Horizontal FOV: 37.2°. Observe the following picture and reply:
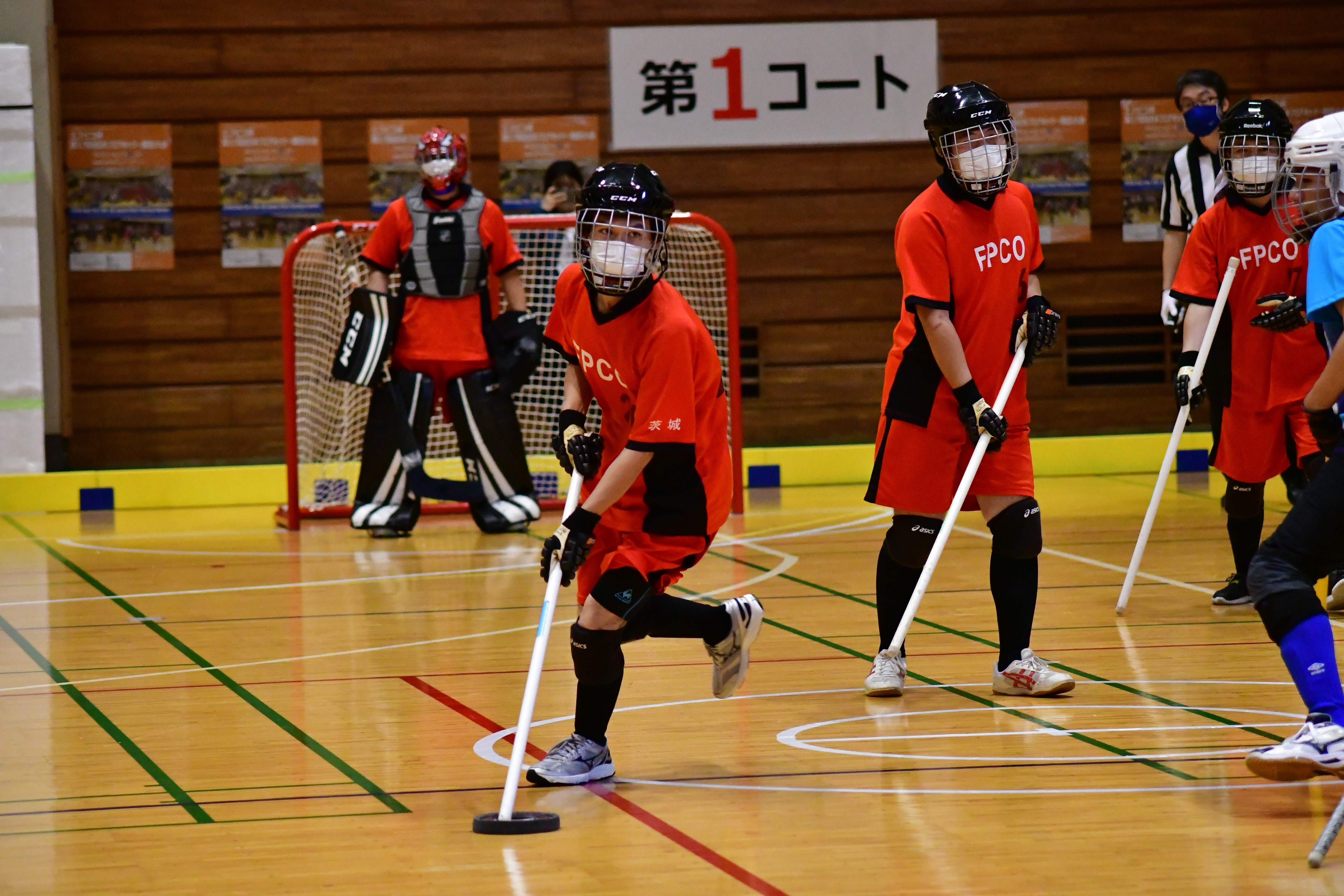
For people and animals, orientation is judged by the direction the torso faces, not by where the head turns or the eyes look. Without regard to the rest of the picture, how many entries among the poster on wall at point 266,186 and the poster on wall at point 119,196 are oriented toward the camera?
2

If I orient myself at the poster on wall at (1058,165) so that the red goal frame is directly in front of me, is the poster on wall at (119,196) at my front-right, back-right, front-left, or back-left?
front-right

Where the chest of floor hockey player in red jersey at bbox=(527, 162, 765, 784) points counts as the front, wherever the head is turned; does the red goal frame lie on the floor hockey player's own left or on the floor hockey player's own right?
on the floor hockey player's own right

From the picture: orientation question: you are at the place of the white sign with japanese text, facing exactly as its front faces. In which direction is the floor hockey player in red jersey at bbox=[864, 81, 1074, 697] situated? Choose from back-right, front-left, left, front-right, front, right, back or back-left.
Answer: front

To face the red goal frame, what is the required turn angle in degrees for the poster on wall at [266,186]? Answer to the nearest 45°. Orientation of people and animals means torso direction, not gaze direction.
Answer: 0° — it already faces it

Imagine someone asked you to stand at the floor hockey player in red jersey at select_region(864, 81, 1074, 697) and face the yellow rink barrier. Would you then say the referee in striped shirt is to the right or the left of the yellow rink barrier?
right

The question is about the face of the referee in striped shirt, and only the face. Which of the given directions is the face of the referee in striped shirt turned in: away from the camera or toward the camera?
toward the camera

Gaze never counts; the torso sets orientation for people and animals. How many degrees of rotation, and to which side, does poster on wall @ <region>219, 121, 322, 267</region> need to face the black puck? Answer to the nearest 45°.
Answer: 0° — it already faces it

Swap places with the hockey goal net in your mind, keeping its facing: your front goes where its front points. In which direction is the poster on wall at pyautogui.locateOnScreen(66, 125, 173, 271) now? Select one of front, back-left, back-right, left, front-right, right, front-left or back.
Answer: back-right

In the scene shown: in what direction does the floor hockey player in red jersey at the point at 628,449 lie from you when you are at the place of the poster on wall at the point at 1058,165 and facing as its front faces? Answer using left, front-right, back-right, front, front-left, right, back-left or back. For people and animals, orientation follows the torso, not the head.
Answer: front

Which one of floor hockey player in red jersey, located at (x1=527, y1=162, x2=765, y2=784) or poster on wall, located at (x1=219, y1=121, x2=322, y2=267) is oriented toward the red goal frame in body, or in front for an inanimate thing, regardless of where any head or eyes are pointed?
the poster on wall

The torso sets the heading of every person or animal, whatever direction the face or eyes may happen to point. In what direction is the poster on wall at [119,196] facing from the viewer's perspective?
toward the camera

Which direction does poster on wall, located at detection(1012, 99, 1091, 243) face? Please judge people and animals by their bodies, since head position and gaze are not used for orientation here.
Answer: toward the camera

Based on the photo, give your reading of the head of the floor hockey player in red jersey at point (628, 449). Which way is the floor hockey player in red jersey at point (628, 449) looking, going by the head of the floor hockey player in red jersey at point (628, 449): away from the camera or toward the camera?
toward the camera

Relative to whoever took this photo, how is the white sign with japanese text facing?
facing the viewer
